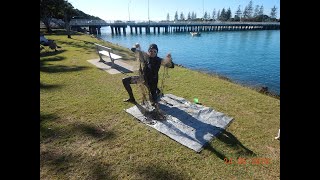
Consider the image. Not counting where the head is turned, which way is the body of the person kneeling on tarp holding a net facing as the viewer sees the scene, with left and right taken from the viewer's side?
facing the viewer
